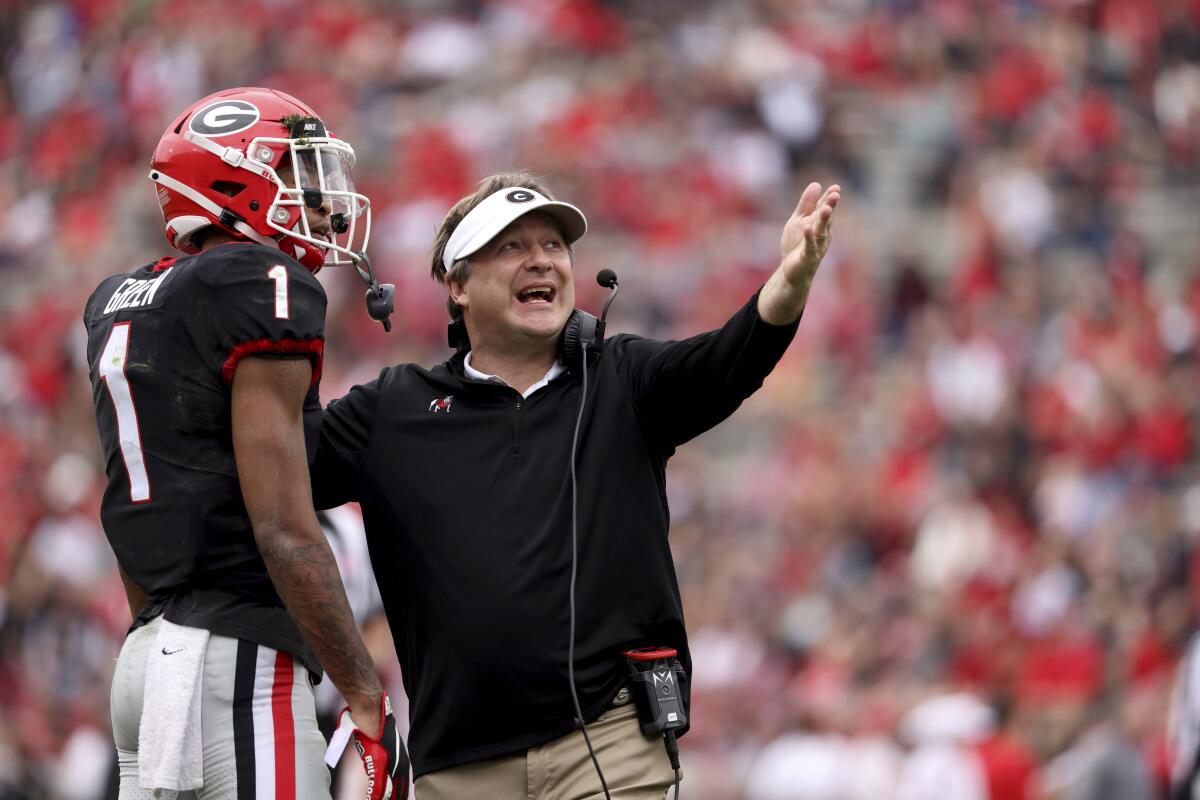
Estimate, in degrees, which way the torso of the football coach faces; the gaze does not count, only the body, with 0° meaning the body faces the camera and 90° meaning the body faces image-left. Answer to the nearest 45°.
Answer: approximately 0°

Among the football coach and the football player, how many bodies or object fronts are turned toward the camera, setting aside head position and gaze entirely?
1

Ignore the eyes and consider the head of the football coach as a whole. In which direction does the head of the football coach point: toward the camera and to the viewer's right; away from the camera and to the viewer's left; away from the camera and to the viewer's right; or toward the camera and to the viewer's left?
toward the camera and to the viewer's right

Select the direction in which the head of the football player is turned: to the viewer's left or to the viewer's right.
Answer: to the viewer's right

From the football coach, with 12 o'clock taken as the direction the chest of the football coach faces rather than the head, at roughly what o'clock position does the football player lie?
The football player is roughly at 2 o'clock from the football coach.

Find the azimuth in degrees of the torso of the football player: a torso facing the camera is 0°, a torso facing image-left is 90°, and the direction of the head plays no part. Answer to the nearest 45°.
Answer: approximately 225°
